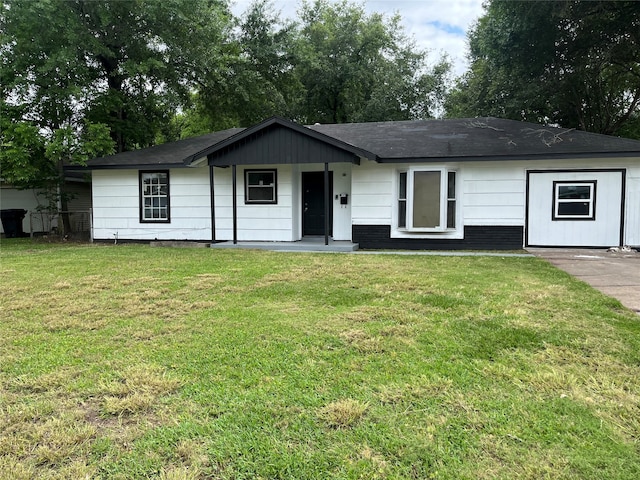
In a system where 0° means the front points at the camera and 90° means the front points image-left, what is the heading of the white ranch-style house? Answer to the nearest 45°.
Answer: approximately 0°

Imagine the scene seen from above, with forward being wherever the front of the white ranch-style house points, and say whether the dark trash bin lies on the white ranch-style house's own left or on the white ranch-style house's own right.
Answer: on the white ranch-style house's own right

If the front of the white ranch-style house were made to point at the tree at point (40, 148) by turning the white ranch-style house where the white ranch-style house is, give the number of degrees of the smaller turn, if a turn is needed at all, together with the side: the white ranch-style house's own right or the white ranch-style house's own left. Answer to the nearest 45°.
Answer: approximately 90° to the white ranch-style house's own right

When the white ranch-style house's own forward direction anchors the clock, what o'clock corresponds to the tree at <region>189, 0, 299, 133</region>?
The tree is roughly at 5 o'clock from the white ranch-style house.

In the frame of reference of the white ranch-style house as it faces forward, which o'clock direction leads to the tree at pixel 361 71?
The tree is roughly at 6 o'clock from the white ranch-style house.

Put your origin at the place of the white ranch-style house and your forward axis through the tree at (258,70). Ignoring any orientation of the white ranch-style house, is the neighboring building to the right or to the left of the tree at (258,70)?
left

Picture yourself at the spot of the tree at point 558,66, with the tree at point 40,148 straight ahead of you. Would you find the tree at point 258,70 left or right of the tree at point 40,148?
right

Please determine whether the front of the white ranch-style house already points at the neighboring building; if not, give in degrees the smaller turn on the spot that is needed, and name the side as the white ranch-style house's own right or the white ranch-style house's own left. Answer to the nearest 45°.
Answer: approximately 90° to the white ranch-style house's own right
